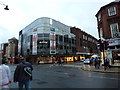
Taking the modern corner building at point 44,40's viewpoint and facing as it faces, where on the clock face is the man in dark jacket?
The man in dark jacket is roughly at 12 o'clock from the modern corner building.

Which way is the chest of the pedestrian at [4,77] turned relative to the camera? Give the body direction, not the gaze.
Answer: away from the camera

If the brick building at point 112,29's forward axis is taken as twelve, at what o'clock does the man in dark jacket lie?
The man in dark jacket is roughly at 11 o'clock from the brick building.

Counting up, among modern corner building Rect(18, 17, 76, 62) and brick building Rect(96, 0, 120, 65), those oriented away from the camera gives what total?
0

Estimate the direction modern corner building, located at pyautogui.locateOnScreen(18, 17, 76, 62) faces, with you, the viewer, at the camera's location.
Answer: facing the viewer

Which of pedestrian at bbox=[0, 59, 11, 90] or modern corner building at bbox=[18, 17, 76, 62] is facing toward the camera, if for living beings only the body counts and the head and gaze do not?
the modern corner building

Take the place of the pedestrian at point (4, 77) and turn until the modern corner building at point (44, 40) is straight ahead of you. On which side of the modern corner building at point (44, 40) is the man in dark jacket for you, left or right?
right

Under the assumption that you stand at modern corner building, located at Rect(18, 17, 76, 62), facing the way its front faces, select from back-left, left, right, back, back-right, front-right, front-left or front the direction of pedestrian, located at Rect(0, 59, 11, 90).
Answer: front
